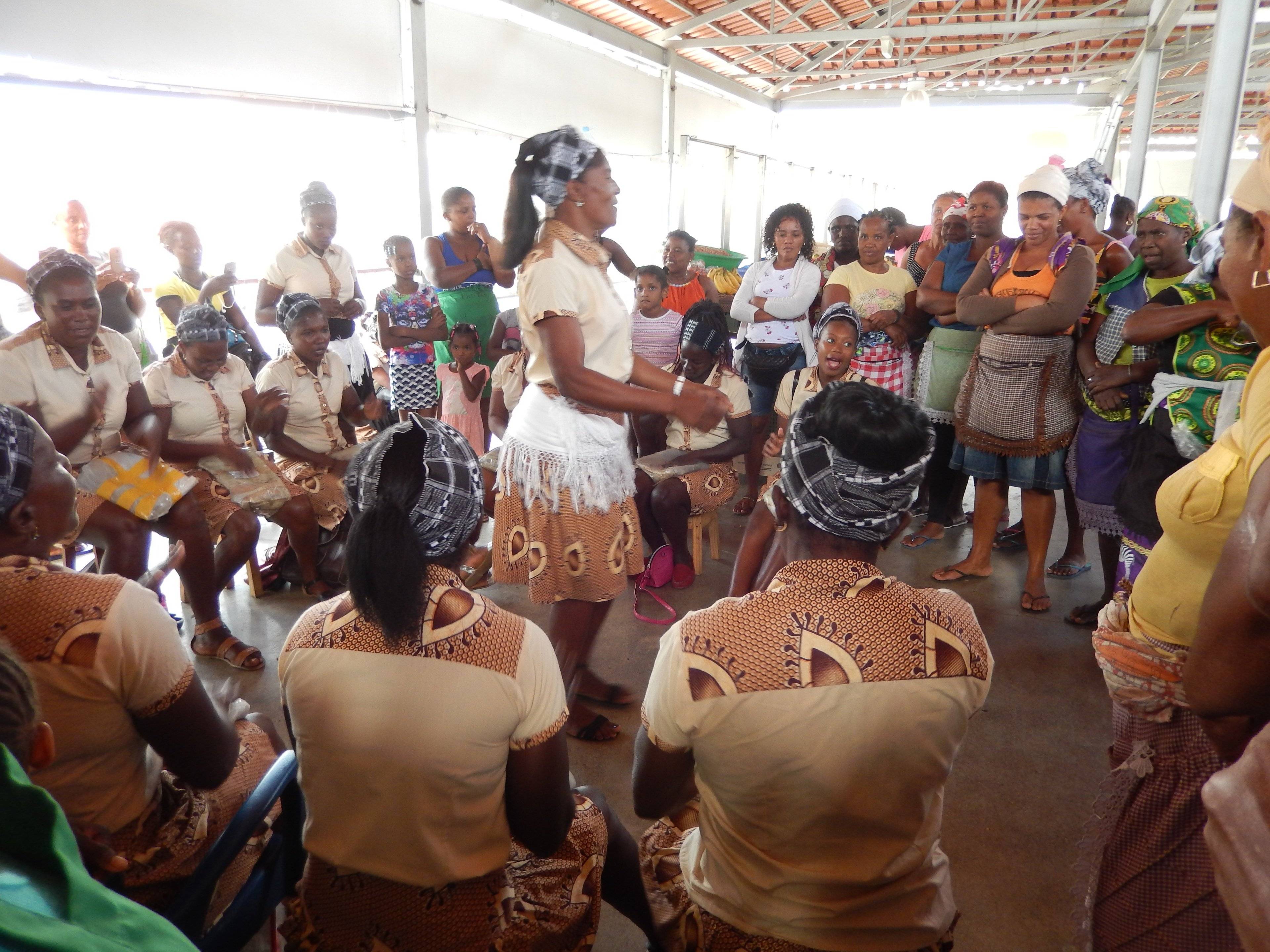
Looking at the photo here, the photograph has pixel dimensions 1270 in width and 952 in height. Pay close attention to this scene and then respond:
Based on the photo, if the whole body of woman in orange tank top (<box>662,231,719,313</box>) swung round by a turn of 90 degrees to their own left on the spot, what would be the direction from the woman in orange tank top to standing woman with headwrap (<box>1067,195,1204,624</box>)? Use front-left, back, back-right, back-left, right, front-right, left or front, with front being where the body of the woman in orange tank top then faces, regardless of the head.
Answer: front

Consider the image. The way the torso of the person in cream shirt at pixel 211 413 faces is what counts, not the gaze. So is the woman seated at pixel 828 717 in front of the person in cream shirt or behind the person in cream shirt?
in front

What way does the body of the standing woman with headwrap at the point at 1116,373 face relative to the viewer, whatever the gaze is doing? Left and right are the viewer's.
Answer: facing the viewer and to the left of the viewer

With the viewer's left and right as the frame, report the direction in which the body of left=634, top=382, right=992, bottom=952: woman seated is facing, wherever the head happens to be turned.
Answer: facing away from the viewer

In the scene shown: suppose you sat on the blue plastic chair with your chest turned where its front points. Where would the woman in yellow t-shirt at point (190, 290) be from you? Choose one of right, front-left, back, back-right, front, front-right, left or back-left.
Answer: front-left

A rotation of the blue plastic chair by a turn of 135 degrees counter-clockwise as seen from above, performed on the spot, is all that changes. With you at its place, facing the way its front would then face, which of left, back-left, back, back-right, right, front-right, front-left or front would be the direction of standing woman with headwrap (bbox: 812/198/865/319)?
back-right

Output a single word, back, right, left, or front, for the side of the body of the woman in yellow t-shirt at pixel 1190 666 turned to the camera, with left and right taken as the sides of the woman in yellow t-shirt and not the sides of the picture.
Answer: left

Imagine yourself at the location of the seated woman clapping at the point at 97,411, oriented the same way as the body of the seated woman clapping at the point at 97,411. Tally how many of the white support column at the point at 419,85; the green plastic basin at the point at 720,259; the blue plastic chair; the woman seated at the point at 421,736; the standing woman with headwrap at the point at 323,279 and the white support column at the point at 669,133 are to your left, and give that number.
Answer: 4

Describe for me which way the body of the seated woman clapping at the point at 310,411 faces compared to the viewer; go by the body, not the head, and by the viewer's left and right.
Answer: facing the viewer and to the right of the viewer

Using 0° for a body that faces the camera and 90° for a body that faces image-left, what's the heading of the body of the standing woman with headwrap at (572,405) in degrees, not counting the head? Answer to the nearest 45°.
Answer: approximately 270°

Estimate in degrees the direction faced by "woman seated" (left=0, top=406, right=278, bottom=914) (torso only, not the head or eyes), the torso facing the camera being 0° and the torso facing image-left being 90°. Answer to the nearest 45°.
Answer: approximately 225°

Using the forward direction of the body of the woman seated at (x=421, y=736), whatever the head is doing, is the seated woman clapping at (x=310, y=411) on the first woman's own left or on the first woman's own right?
on the first woman's own left

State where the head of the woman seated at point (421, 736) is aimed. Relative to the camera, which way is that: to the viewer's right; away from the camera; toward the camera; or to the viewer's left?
away from the camera

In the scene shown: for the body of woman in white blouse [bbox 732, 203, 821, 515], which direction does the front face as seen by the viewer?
toward the camera
